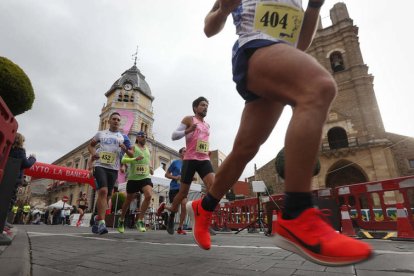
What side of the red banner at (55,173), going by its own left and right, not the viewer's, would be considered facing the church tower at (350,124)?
left

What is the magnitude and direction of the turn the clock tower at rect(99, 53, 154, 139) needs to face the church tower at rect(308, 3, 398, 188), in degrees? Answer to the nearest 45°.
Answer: approximately 45° to its left

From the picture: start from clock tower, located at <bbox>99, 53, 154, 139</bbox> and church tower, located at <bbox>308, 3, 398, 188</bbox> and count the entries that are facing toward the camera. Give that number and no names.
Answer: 2

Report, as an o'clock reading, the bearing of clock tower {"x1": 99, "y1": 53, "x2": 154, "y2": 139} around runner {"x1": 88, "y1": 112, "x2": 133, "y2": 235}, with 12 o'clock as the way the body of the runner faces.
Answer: The clock tower is roughly at 6 o'clock from the runner.

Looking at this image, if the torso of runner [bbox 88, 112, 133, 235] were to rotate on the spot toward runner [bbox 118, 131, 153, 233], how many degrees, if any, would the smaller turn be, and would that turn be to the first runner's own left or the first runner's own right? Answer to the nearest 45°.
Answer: approximately 135° to the first runner's own left
